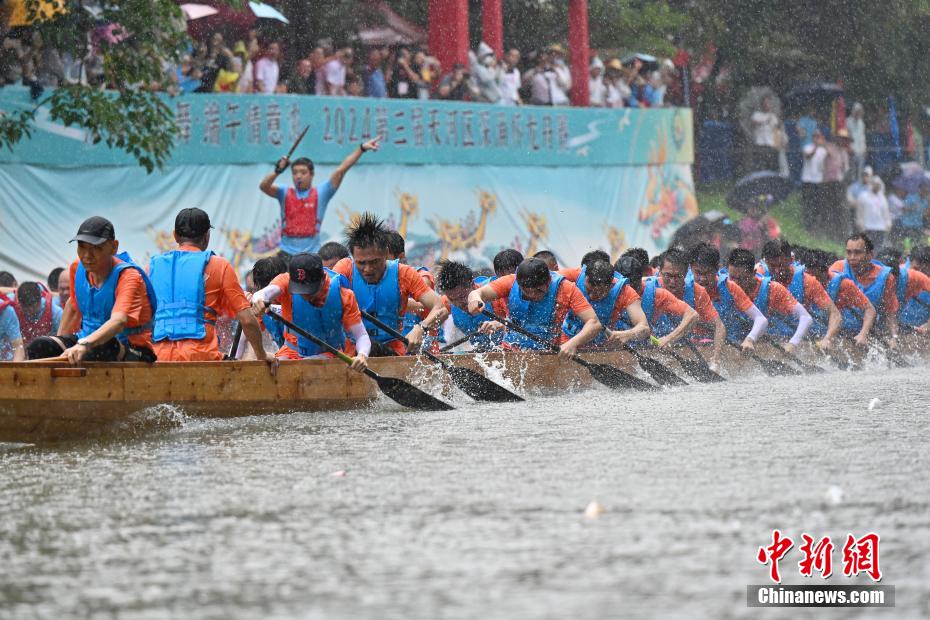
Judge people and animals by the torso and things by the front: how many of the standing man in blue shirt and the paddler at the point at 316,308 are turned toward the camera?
2

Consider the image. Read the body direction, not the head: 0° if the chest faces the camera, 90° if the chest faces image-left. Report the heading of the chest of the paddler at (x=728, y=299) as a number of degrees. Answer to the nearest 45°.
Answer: approximately 45°

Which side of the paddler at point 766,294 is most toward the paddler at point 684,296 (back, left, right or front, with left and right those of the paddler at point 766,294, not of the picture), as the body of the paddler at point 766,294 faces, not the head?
front

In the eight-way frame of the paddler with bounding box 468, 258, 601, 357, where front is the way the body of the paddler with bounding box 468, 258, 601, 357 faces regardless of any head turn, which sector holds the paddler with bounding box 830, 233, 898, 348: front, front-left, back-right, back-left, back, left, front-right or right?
back

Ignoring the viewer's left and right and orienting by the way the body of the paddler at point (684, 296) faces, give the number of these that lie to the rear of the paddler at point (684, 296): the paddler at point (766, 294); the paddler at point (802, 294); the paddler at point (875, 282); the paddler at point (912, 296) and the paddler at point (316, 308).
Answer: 4

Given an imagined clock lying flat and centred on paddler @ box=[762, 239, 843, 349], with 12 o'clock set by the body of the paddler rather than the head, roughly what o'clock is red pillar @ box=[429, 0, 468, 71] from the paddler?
The red pillar is roughly at 3 o'clock from the paddler.

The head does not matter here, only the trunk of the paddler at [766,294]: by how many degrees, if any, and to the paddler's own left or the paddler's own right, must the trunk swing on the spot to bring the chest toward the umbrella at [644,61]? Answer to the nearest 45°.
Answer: approximately 135° to the paddler's own right

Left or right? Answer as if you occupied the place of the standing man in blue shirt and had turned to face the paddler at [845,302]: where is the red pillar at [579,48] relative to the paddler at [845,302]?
left

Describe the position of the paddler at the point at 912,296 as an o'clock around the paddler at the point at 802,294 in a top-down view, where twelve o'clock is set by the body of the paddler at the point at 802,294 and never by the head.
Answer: the paddler at the point at 912,296 is roughly at 6 o'clock from the paddler at the point at 802,294.

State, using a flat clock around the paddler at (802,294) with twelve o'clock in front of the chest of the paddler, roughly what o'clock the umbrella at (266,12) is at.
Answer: The umbrella is roughly at 2 o'clock from the paddler.

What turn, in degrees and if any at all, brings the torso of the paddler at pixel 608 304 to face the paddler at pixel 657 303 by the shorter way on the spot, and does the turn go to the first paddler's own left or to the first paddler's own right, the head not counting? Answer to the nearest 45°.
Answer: approximately 180°

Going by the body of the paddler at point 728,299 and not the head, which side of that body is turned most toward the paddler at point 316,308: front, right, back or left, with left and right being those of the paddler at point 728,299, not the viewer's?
front
